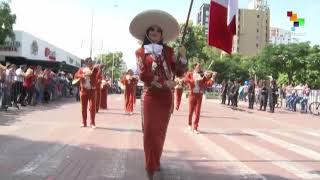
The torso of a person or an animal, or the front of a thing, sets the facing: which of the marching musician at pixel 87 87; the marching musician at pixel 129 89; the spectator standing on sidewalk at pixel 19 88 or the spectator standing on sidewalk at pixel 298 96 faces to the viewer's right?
the spectator standing on sidewalk at pixel 19 88

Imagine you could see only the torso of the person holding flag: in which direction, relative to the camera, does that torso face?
toward the camera

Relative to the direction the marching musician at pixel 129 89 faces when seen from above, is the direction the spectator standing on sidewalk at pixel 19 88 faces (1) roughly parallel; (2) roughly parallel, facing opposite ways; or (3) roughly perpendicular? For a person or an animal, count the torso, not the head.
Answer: roughly perpendicular

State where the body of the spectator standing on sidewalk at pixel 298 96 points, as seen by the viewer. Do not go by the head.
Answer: to the viewer's left

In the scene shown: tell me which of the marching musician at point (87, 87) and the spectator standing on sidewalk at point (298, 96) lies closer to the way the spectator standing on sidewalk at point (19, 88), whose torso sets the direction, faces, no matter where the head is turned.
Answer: the spectator standing on sidewalk

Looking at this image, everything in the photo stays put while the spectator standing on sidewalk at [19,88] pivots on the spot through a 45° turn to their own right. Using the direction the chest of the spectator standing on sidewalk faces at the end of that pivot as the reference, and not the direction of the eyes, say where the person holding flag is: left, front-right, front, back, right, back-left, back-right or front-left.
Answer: front-right

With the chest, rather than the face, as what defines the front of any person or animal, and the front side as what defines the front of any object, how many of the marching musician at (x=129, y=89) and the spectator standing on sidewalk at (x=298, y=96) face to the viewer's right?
0

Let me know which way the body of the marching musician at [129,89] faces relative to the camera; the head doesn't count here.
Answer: toward the camera

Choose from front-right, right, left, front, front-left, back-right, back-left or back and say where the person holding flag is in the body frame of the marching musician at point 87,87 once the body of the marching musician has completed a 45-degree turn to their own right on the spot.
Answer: front-left
